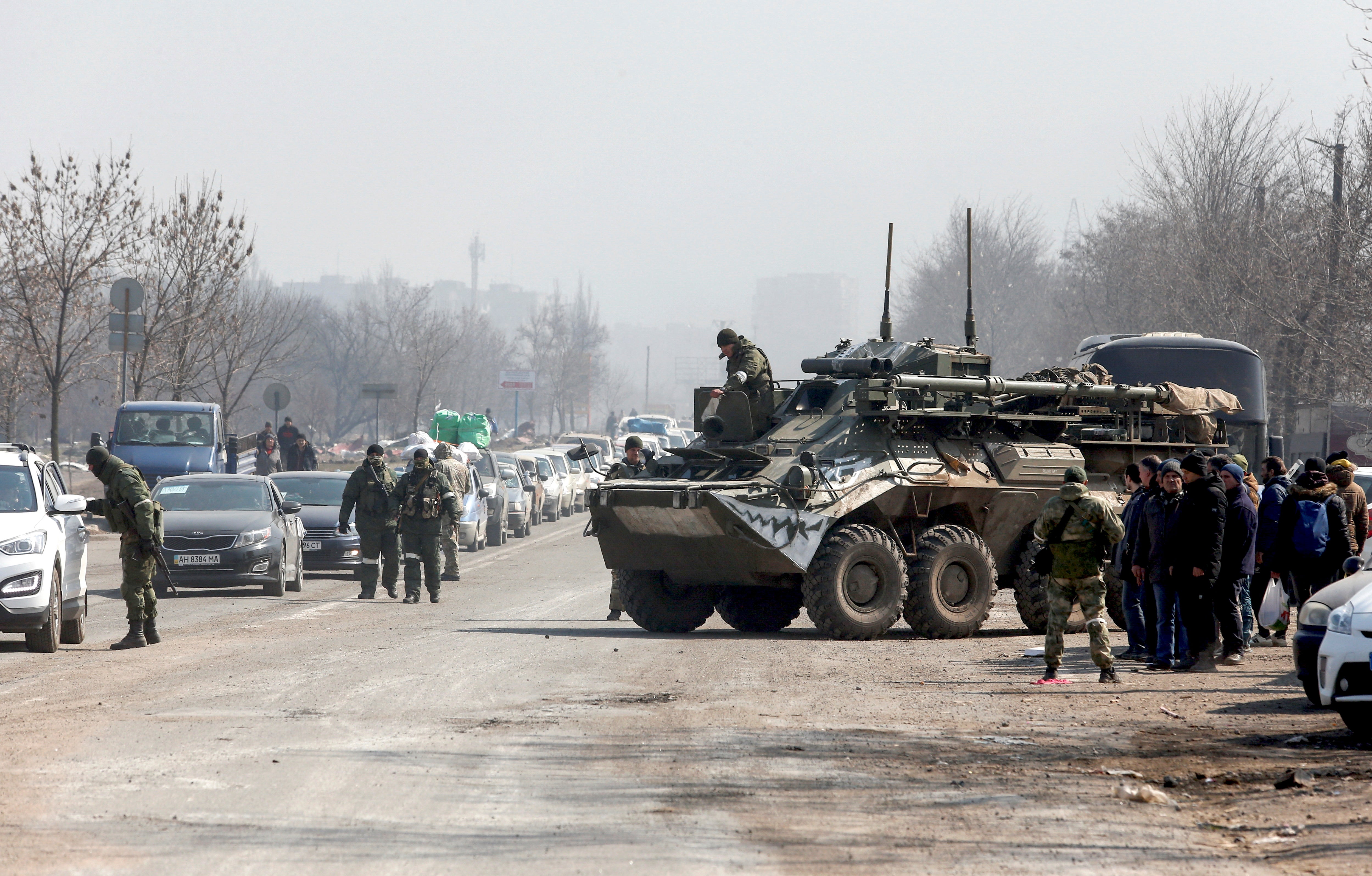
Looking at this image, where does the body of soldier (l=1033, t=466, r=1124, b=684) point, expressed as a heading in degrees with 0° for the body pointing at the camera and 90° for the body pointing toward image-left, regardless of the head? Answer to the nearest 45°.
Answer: approximately 180°

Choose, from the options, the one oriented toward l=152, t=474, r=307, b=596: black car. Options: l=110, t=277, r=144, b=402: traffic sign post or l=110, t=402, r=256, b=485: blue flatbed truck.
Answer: the blue flatbed truck

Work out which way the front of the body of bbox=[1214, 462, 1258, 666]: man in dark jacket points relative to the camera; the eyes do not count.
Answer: to the viewer's left

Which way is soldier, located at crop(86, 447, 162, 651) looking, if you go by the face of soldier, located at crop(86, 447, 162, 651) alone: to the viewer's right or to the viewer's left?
to the viewer's left

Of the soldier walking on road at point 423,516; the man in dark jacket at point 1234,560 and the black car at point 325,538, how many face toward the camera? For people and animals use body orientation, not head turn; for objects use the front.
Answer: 2

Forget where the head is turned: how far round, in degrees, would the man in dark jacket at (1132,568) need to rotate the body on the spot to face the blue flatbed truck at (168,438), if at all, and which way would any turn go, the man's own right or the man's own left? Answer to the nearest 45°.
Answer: approximately 45° to the man's own right

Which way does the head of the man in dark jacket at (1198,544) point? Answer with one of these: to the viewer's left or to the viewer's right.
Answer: to the viewer's left

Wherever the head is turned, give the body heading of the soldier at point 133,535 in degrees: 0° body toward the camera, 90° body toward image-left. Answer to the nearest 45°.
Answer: approximately 90°

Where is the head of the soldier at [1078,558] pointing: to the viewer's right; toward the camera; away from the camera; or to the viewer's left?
away from the camera

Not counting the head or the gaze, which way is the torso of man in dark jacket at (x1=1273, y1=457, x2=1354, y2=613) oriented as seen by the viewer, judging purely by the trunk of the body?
away from the camera

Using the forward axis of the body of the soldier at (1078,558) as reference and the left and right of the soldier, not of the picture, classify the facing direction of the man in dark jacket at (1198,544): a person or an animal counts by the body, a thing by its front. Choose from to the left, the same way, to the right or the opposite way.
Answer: to the left

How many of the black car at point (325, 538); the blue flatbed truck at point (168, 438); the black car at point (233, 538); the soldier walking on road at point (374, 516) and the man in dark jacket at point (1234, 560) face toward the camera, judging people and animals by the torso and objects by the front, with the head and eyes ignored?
4
